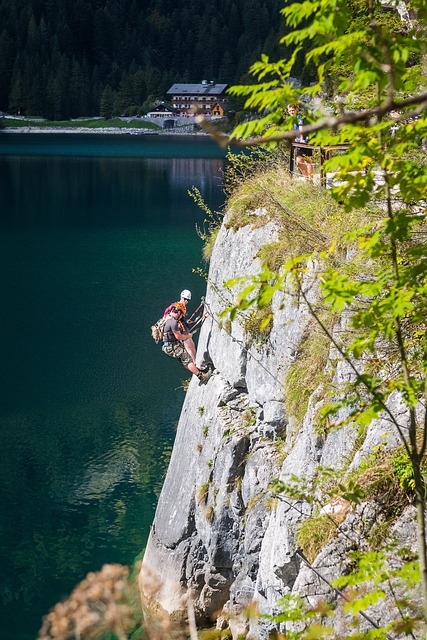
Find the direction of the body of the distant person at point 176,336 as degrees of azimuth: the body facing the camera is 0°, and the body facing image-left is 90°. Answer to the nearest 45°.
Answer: approximately 270°
